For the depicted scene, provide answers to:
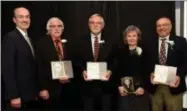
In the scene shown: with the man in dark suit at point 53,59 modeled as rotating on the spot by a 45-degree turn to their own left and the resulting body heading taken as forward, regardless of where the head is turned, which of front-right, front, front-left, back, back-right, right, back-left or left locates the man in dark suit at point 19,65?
back

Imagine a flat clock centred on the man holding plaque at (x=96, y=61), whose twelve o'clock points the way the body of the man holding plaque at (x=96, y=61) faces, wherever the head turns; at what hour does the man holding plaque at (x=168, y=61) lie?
the man holding plaque at (x=168, y=61) is roughly at 9 o'clock from the man holding plaque at (x=96, y=61).

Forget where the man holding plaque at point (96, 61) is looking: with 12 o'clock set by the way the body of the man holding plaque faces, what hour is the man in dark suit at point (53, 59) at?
The man in dark suit is roughly at 3 o'clock from the man holding plaque.

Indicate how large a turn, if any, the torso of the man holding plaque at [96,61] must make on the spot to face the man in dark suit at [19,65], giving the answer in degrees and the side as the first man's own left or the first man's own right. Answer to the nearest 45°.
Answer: approximately 90° to the first man's own right

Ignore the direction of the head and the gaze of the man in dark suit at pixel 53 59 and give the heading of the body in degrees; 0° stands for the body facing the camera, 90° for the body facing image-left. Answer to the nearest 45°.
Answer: approximately 315°

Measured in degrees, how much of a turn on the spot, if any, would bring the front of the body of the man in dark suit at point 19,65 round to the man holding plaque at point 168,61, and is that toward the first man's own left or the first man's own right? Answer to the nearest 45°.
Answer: approximately 45° to the first man's own left

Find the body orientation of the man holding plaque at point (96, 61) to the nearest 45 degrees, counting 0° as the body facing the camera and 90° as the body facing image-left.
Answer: approximately 0°
